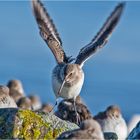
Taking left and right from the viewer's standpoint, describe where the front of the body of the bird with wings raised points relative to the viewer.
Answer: facing the viewer

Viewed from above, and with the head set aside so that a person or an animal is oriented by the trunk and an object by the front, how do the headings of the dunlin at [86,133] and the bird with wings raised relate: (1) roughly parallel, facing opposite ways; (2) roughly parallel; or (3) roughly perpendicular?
roughly perpendicular
